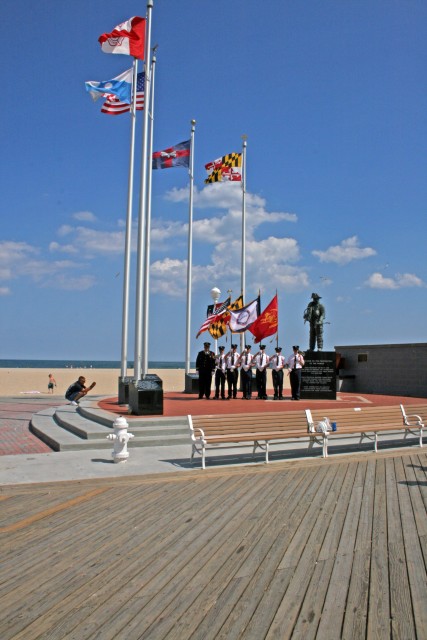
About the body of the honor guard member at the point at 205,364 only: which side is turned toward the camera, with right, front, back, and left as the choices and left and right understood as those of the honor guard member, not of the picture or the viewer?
front

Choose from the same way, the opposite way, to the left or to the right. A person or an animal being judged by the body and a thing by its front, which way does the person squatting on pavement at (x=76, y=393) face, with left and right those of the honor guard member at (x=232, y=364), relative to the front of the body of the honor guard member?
to the left

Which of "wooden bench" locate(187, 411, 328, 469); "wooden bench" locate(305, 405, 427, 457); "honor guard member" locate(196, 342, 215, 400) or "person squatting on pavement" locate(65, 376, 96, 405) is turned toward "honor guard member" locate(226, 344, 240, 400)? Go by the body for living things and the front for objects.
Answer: the person squatting on pavement

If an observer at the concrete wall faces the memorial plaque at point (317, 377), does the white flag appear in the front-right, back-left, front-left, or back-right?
front-right

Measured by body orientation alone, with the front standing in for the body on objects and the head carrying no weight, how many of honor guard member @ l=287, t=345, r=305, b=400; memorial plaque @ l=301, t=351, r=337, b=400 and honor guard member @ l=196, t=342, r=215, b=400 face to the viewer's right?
0

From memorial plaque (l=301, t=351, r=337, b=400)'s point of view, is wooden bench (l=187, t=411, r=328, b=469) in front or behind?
in front

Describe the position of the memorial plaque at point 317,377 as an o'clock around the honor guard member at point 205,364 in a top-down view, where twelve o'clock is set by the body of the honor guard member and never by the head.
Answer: The memorial plaque is roughly at 9 o'clock from the honor guard member.

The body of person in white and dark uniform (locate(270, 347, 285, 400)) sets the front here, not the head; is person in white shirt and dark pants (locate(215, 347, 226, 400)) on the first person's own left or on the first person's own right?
on the first person's own right

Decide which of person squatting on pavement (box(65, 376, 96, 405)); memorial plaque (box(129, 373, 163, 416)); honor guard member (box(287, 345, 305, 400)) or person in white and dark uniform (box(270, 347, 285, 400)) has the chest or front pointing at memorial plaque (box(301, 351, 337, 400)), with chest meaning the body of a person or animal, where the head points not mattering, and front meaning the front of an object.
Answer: the person squatting on pavement

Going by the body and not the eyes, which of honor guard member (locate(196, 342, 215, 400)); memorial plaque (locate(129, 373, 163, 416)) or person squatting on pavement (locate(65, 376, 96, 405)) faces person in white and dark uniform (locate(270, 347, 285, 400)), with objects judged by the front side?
the person squatting on pavement
